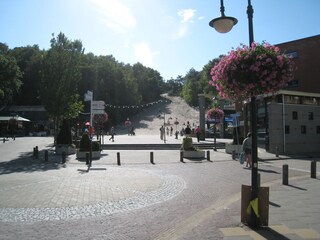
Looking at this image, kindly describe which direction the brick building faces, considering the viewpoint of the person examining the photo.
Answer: facing to the left of the viewer

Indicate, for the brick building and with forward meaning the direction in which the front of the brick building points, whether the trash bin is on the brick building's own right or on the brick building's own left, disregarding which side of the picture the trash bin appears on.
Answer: on the brick building's own left

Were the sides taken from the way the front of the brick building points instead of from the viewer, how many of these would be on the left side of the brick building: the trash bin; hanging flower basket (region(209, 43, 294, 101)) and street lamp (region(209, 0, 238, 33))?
3

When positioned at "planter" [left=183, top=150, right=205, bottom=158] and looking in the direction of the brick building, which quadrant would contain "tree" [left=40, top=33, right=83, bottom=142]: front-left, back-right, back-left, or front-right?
back-left

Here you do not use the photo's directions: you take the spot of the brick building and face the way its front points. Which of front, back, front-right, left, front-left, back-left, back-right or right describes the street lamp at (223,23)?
left

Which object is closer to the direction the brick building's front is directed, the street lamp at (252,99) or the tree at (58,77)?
the tree

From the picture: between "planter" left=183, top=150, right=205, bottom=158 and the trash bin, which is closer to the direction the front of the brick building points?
the planter

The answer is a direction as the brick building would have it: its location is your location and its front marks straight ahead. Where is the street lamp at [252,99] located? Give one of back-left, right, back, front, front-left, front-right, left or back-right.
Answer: left

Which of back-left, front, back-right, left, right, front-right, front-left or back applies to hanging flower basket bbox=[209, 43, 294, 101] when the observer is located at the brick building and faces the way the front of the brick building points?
left

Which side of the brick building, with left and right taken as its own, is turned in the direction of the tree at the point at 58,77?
front

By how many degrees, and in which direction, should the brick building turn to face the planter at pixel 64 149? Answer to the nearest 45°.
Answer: approximately 45° to its left

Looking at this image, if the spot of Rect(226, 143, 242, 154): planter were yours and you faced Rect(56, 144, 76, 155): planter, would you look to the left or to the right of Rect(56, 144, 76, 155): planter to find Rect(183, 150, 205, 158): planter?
left
